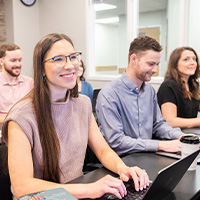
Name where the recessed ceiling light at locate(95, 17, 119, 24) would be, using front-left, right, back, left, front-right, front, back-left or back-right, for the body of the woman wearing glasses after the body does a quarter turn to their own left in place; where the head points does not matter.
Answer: front-left

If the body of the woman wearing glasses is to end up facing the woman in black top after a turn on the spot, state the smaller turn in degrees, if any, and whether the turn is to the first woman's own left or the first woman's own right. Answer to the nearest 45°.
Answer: approximately 90° to the first woman's own left

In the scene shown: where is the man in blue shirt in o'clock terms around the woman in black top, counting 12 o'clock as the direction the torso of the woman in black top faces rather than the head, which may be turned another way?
The man in blue shirt is roughly at 2 o'clock from the woman in black top.

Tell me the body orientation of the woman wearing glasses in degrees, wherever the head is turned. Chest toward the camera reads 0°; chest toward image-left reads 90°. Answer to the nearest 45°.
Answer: approximately 315°

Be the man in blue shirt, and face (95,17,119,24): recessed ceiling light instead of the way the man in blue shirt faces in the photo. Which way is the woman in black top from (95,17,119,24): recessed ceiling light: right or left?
right
